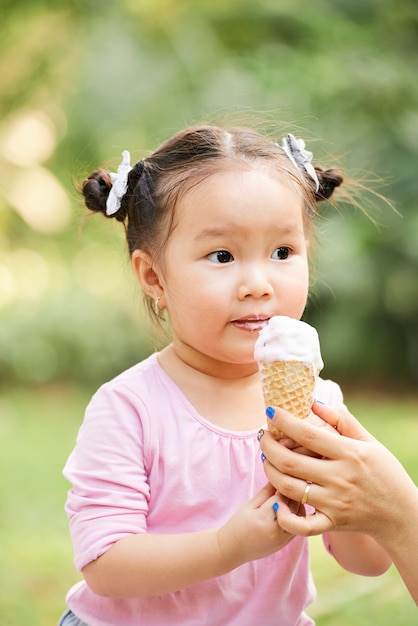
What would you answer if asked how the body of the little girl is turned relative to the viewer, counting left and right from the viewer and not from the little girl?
facing the viewer and to the right of the viewer

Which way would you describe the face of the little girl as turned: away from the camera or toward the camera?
toward the camera
